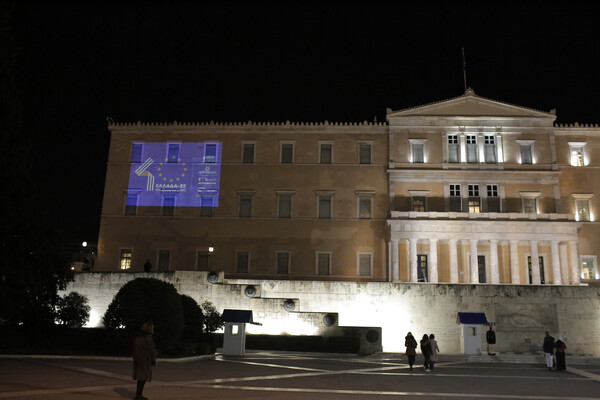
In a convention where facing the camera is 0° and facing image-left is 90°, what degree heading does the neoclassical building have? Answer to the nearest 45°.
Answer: approximately 0°

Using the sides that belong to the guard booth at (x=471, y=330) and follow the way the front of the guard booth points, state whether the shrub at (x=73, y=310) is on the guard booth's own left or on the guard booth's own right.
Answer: on the guard booth's own right

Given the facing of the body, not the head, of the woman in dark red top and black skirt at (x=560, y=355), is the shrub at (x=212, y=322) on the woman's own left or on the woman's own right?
on the woman's own left

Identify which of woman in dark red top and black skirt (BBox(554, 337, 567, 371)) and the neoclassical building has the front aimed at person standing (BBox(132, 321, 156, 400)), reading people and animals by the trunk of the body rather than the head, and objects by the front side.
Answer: the neoclassical building

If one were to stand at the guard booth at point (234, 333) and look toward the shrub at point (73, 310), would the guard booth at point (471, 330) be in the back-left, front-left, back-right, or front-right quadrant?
back-right

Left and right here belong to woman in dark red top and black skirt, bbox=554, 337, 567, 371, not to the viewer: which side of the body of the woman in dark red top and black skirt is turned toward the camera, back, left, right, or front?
back

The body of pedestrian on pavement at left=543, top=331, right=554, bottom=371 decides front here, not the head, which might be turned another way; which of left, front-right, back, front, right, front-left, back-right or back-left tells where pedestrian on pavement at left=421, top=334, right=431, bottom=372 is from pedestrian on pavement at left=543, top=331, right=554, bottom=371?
back-left

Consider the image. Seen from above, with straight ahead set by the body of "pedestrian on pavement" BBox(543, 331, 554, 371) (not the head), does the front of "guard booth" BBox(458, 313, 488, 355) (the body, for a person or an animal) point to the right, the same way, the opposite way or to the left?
the opposite way

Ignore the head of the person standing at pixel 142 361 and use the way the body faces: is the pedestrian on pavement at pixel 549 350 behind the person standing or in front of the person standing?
in front
